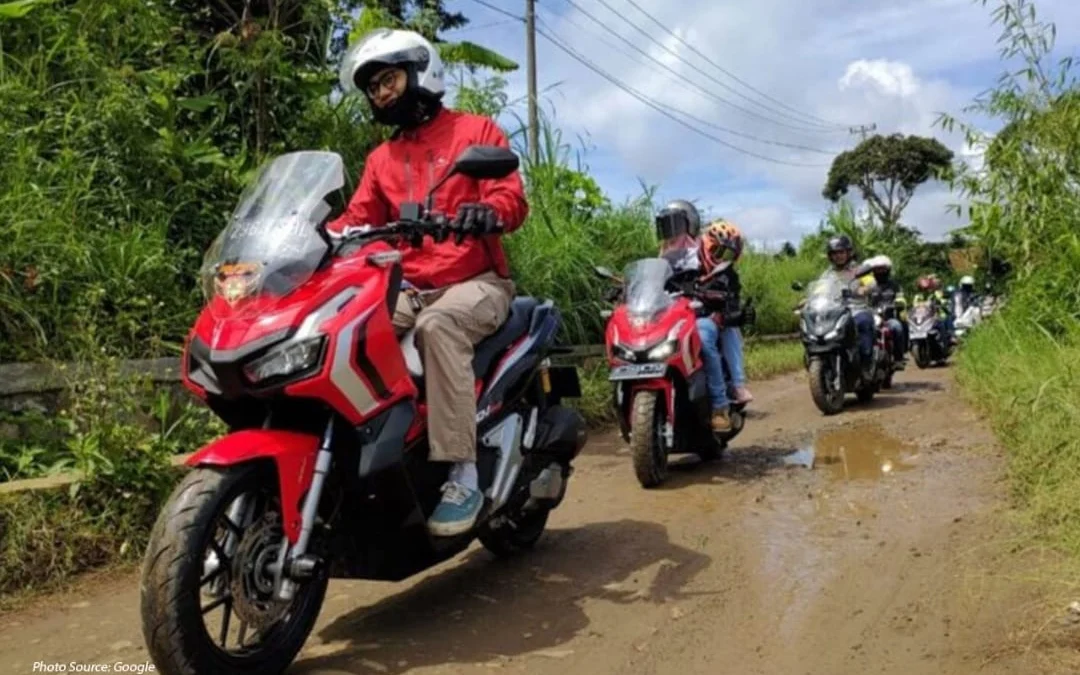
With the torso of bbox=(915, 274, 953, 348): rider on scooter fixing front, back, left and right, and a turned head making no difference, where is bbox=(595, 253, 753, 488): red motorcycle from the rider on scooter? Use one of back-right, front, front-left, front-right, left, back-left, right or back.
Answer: front-left

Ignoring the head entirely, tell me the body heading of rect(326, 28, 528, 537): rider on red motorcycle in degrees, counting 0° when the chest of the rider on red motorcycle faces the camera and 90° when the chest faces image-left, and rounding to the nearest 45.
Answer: approximately 45°

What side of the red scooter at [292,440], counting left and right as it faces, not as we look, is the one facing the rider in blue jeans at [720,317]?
back

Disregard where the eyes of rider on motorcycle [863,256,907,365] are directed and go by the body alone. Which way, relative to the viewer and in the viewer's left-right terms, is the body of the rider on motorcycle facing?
facing the viewer and to the left of the viewer

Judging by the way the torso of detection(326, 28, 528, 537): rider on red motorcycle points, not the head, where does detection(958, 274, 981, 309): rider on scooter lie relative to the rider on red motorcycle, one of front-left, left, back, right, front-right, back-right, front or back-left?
back

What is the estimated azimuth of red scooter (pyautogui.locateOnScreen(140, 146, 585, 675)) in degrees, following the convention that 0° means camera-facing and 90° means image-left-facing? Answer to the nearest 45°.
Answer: approximately 45°

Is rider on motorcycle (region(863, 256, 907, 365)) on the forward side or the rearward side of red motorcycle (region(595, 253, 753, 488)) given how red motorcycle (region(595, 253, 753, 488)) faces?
on the rearward side

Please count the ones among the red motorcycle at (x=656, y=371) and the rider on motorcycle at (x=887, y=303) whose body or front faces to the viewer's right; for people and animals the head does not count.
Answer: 0

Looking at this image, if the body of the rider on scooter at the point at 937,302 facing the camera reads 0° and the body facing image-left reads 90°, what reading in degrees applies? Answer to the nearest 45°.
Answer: approximately 45°

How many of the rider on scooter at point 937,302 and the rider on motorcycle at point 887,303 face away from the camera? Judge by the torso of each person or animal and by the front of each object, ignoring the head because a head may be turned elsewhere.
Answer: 0

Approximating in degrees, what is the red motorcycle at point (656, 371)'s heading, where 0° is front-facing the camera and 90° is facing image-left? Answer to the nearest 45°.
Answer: approximately 45°
